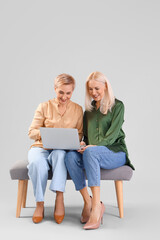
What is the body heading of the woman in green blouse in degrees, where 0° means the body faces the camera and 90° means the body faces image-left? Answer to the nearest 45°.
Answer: approximately 45°

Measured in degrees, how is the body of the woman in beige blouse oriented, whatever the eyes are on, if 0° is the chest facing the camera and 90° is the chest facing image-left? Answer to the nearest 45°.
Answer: approximately 0°

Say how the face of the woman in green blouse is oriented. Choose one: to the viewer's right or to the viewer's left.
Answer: to the viewer's left

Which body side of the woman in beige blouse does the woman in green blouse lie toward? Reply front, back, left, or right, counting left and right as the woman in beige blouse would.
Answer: left

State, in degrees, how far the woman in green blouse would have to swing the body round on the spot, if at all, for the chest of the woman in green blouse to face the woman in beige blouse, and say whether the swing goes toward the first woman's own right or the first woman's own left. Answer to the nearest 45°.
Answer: approximately 45° to the first woman's own right

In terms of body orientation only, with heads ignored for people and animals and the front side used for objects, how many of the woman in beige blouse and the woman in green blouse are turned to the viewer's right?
0
